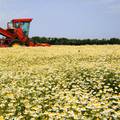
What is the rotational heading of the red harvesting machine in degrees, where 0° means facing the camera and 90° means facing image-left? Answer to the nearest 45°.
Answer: approximately 270°
